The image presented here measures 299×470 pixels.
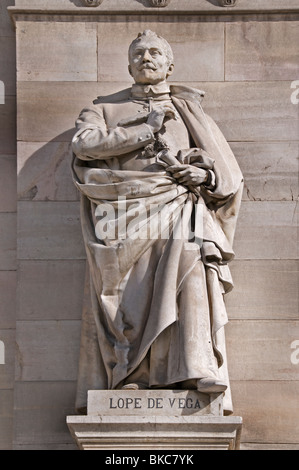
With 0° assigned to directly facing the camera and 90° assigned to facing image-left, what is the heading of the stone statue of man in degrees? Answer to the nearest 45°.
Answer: approximately 0°
